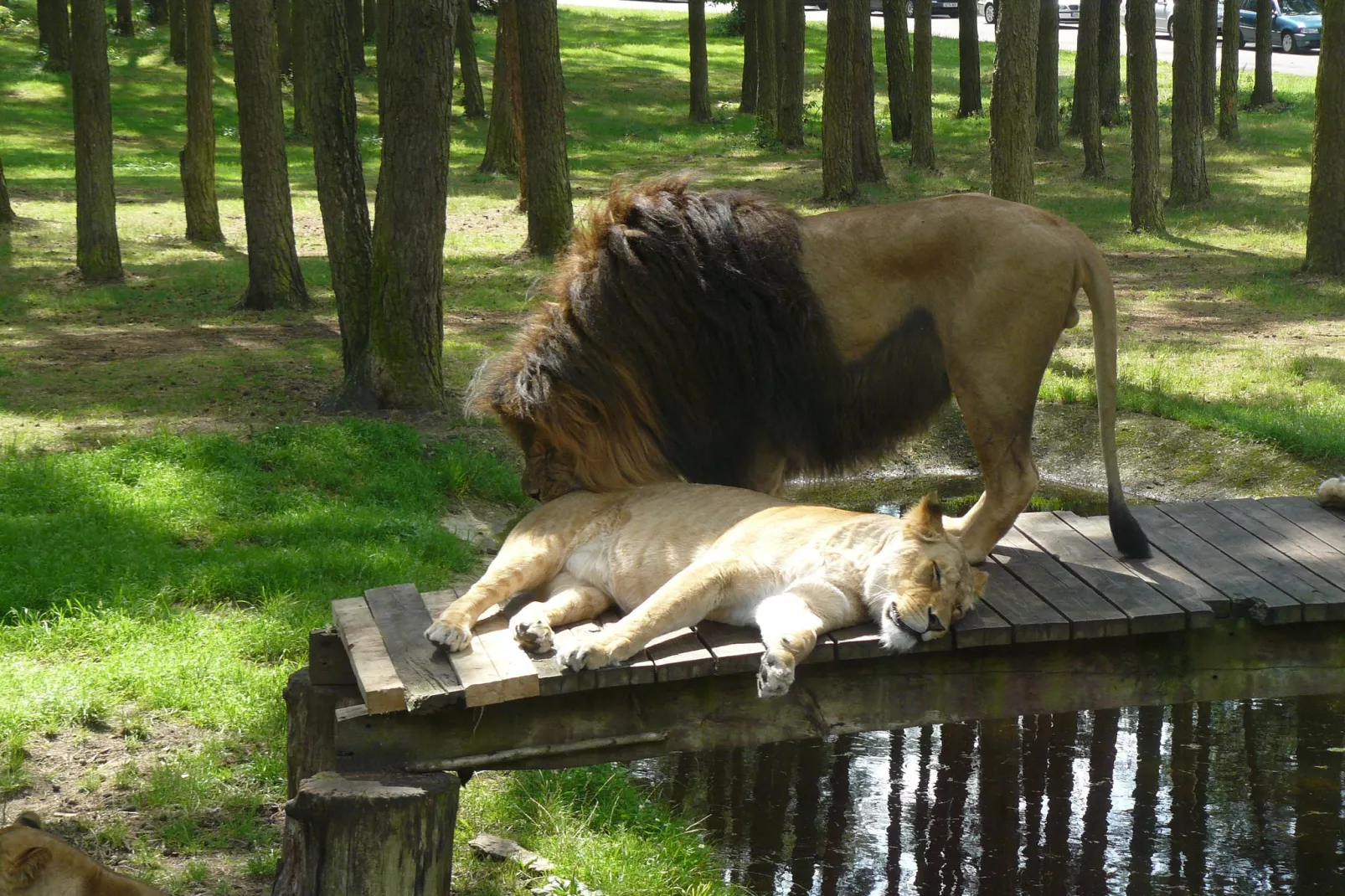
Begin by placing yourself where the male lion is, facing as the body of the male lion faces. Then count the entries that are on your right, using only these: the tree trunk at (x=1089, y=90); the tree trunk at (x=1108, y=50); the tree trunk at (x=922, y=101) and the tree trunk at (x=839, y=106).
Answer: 4

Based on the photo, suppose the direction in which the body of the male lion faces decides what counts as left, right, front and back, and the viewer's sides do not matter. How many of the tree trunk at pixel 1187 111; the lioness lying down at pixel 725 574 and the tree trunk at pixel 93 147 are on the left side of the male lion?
1

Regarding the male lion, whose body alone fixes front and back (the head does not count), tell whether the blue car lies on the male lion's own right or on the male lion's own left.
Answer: on the male lion's own right

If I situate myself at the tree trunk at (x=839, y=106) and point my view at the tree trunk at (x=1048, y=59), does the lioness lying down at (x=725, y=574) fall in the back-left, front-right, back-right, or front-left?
back-right

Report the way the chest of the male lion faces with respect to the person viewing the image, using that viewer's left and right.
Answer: facing to the left of the viewer
